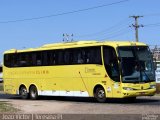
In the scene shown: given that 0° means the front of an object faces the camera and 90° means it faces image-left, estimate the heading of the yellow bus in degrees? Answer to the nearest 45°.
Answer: approximately 315°
